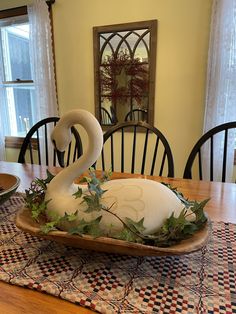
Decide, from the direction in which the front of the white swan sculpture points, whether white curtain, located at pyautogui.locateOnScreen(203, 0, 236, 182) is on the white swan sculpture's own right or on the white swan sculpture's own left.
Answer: on the white swan sculpture's own right

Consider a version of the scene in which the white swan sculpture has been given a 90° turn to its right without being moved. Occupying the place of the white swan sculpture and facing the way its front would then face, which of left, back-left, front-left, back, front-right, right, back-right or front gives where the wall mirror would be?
front

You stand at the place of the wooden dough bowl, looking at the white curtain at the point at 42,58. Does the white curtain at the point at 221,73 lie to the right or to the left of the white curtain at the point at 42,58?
right

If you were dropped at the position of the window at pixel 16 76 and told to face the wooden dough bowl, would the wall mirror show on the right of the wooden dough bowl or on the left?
left

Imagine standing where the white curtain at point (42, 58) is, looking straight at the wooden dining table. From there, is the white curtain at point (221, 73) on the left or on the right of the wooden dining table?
left

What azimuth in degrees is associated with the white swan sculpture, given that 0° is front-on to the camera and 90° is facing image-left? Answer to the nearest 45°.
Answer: approximately 90°

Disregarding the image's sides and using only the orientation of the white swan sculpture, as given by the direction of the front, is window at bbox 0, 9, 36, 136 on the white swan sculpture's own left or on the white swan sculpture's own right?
on the white swan sculpture's own right
